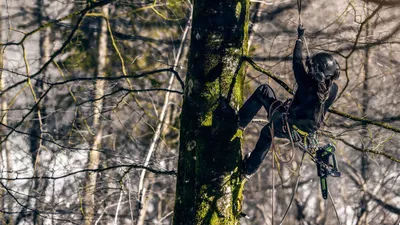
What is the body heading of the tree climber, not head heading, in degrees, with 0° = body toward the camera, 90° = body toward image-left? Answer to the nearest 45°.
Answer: approximately 135°
